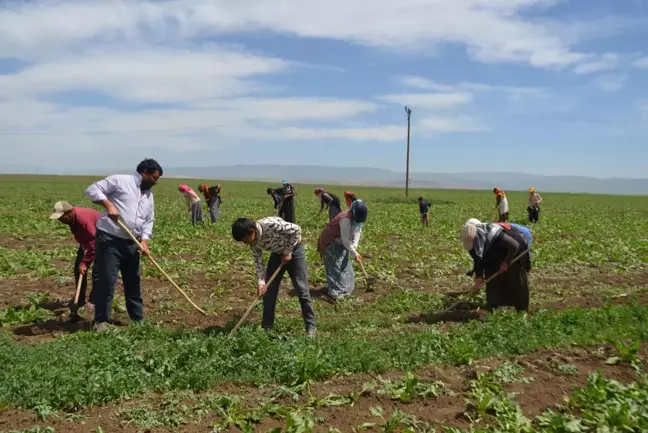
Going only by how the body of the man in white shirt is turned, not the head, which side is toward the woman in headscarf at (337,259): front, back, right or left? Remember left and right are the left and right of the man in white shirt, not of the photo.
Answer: left

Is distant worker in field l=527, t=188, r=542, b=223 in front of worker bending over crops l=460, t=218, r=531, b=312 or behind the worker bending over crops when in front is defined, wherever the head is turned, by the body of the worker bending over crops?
behind

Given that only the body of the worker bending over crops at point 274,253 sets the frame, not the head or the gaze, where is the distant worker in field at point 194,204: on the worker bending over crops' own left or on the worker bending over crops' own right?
on the worker bending over crops' own right

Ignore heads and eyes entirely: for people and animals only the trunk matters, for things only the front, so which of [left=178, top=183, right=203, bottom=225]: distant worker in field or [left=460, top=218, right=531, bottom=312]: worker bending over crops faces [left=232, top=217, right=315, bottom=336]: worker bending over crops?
[left=460, top=218, right=531, bottom=312]: worker bending over crops

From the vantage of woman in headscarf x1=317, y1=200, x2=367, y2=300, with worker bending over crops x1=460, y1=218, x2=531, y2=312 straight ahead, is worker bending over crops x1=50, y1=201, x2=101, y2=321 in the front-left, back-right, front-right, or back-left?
back-right

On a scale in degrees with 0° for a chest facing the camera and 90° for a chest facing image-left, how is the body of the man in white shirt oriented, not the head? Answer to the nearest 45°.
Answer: approximately 315°

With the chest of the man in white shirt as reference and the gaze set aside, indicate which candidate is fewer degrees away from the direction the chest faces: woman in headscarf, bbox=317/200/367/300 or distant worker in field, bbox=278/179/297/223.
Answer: the woman in headscarf

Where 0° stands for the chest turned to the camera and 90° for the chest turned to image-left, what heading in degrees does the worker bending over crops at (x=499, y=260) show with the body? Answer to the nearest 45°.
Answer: approximately 45°

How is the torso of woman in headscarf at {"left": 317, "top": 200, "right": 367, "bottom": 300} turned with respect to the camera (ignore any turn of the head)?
to the viewer's right

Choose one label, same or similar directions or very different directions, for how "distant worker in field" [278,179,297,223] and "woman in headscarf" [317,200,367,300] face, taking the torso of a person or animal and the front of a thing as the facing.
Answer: very different directions

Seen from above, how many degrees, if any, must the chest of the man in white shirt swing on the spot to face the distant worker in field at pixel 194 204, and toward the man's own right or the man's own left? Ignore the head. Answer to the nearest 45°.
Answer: approximately 135° to the man's own left

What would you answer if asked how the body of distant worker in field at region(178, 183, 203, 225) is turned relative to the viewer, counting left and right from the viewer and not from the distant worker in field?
facing to the left of the viewer

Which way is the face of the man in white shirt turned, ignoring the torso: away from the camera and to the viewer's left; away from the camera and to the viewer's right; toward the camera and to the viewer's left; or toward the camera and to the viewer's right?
toward the camera and to the viewer's right
